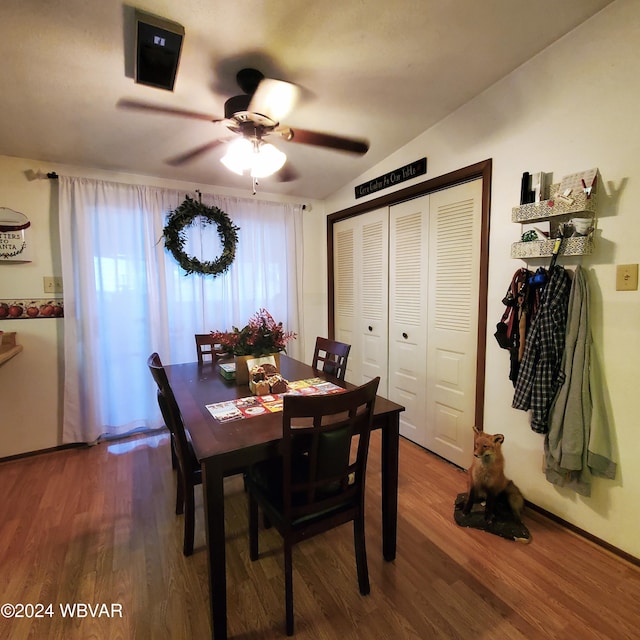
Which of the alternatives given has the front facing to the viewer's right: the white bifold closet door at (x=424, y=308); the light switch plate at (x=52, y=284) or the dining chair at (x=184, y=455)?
the dining chair

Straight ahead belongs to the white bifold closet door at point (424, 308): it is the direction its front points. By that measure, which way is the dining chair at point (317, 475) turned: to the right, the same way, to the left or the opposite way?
to the right

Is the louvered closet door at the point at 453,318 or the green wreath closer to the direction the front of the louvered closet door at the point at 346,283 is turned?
the green wreath

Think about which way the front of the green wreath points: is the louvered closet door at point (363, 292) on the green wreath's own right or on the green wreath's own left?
on the green wreath's own left

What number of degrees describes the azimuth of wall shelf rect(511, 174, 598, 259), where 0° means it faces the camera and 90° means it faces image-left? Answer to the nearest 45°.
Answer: approximately 45°

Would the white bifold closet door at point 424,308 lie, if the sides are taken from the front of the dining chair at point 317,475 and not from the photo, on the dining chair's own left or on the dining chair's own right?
on the dining chair's own right

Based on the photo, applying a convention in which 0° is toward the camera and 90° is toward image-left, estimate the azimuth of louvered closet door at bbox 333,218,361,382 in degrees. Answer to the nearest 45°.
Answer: approximately 45°

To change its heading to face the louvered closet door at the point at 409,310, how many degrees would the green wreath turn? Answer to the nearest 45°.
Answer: approximately 45° to its left

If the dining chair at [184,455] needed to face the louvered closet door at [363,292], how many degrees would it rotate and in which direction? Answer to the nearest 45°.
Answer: approximately 45° to its left

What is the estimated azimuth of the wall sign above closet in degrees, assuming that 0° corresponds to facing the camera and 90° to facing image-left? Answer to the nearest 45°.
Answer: approximately 45°

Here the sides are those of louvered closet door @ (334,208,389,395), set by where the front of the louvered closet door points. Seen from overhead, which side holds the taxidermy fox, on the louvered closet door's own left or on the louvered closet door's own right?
on the louvered closet door's own left

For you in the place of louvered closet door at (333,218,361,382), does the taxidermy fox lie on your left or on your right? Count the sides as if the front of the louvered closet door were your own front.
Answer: on your left
